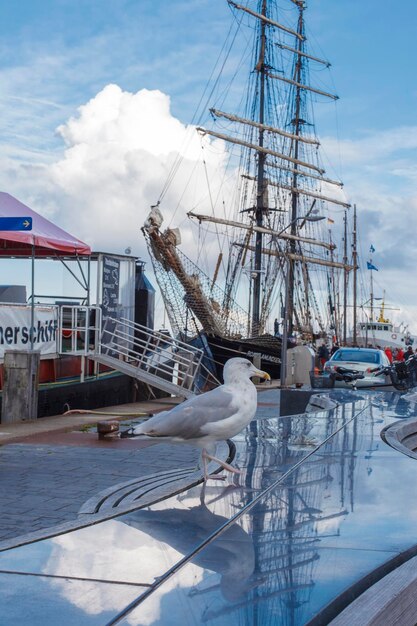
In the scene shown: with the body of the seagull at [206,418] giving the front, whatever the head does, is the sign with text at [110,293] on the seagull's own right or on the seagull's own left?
on the seagull's own left

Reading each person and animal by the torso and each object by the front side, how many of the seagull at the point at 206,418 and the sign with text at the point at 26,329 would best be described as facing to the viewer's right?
1

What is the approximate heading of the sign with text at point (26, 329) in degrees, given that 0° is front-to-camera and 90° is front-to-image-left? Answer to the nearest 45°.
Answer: approximately 0°

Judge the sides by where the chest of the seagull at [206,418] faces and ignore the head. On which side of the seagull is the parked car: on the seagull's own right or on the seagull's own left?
on the seagull's own left

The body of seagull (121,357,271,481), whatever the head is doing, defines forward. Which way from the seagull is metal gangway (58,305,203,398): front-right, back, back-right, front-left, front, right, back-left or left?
left

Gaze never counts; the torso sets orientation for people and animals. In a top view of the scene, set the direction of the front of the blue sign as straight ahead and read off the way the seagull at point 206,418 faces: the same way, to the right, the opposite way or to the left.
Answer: to the left

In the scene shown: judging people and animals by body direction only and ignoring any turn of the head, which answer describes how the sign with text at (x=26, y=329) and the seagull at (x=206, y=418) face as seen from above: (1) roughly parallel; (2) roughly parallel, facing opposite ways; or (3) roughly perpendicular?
roughly perpendicular

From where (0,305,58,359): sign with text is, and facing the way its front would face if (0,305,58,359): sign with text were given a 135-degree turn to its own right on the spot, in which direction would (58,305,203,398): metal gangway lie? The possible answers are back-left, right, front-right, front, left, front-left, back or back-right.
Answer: right

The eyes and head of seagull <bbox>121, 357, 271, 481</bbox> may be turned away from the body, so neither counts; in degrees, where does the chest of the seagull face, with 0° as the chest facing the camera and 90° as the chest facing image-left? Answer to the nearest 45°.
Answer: approximately 270°

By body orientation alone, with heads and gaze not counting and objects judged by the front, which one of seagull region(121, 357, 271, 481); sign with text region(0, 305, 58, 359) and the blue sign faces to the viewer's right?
the seagull

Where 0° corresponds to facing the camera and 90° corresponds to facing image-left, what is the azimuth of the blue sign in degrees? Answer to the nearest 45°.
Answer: approximately 0°

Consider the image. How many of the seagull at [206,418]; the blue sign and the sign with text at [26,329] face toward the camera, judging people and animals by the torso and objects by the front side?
2
